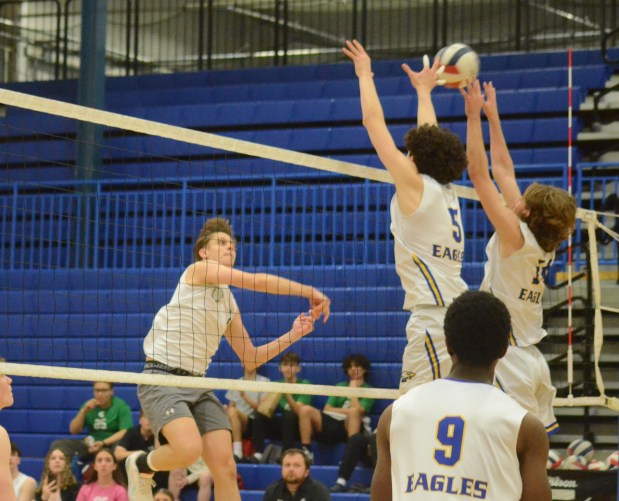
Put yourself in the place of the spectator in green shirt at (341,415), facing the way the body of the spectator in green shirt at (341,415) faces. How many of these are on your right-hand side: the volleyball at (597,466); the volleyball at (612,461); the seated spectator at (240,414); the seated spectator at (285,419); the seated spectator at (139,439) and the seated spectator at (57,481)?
4

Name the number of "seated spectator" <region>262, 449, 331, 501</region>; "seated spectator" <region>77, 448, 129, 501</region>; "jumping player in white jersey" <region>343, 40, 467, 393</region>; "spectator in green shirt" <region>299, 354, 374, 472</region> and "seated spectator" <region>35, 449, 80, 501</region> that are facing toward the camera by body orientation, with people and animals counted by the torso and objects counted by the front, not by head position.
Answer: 4

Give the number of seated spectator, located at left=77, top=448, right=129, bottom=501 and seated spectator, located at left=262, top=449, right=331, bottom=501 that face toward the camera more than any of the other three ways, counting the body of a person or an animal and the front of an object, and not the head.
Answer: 2

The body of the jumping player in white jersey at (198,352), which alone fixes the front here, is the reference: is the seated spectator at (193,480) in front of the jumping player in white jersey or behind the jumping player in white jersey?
behind

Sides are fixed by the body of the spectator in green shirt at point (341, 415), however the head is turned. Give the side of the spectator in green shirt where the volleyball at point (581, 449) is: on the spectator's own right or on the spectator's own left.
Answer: on the spectator's own left

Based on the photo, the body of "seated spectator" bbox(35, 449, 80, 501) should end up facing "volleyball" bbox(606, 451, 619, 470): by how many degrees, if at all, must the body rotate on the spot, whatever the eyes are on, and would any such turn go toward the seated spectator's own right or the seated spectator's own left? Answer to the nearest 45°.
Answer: approximately 45° to the seated spectator's own left

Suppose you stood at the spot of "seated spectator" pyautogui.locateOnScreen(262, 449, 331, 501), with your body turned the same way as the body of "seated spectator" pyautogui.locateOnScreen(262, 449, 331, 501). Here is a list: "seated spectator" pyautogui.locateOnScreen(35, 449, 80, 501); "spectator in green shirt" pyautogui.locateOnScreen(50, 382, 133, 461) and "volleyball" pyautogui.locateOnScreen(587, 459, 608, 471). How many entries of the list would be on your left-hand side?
1

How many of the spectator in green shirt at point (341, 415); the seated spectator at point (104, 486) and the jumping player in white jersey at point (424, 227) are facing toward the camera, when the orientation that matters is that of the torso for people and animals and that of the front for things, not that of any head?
2

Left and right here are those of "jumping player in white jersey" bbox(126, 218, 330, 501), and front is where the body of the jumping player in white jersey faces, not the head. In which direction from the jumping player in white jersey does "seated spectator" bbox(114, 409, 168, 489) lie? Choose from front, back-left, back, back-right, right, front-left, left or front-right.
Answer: back-left

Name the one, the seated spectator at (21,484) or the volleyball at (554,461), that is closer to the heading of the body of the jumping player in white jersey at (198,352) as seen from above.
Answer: the volleyball

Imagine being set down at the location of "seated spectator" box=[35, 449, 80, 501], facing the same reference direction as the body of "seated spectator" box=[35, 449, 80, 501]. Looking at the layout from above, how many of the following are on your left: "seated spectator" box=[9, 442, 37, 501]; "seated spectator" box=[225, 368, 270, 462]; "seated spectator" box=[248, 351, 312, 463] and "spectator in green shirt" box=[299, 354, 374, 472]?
3

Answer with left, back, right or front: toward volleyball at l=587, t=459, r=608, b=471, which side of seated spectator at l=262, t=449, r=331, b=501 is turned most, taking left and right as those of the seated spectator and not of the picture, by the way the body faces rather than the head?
left
